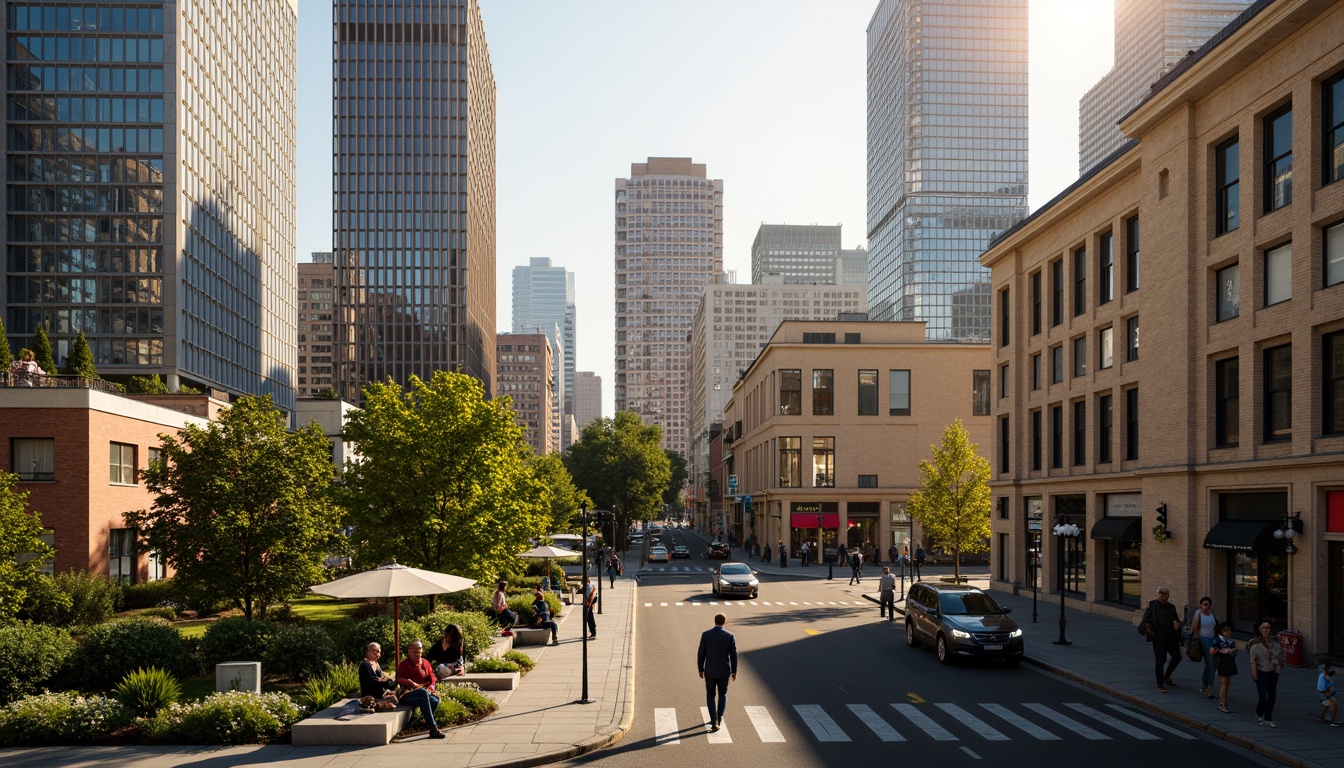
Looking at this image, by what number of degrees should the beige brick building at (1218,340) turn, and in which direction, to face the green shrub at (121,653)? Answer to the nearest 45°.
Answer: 0° — it already faces it

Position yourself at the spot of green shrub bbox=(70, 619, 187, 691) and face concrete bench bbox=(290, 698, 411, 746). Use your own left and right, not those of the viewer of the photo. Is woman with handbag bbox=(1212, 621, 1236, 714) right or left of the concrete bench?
left

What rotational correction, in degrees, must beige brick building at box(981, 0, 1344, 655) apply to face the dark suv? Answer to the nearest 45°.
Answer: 0° — it already faces it

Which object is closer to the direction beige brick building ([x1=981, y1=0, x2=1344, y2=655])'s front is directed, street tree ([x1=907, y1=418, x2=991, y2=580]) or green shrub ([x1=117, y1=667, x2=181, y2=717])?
the green shrub

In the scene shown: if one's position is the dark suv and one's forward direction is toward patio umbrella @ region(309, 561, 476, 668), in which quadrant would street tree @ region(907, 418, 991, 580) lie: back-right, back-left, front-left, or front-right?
back-right

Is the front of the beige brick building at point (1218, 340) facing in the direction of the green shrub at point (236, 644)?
yes

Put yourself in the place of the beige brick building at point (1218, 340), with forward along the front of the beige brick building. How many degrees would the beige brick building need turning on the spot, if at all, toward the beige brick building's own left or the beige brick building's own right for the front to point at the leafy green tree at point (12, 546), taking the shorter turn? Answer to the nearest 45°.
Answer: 0° — it already faces it

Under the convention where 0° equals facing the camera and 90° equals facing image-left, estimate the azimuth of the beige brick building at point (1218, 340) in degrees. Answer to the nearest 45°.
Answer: approximately 45°
